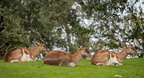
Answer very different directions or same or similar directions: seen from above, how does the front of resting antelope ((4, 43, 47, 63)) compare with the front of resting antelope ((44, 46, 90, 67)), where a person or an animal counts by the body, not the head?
same or similar directions

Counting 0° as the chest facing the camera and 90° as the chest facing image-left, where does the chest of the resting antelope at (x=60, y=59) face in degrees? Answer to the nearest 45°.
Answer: approximately 270°

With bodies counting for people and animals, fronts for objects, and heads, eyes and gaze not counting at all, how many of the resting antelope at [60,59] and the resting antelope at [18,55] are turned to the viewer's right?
2

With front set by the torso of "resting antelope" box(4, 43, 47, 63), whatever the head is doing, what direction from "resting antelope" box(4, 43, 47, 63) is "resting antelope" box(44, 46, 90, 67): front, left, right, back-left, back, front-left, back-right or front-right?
front-right

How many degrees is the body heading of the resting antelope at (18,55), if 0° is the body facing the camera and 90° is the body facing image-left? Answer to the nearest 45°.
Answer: approximately 270°

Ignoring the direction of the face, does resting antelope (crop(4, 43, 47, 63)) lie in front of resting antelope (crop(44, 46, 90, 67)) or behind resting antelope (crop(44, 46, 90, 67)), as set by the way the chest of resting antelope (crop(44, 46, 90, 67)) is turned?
behind
